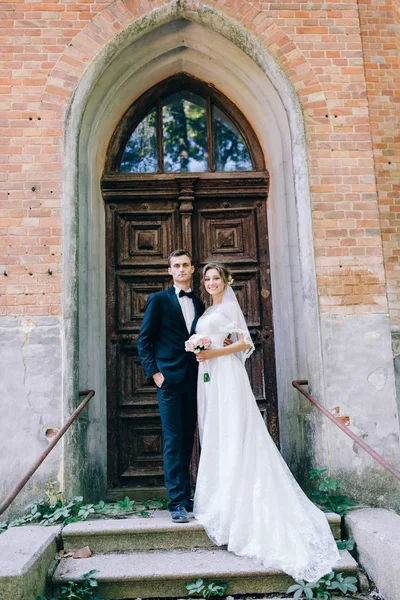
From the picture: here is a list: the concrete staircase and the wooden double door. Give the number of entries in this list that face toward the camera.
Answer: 2

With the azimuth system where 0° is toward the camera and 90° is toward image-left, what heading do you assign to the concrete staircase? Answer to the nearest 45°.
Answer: approximately 0°

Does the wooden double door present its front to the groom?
yes
